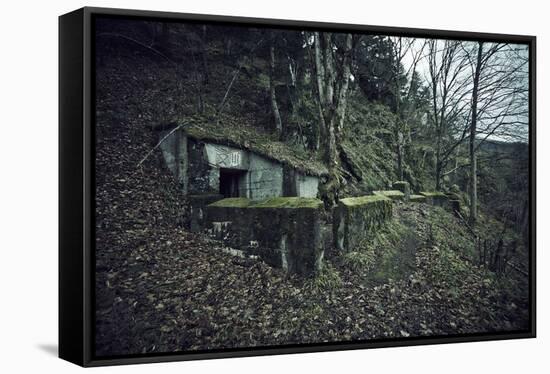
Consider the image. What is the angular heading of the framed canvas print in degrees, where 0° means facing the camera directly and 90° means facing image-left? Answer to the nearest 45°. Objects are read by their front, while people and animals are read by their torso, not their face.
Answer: approximately 315°
